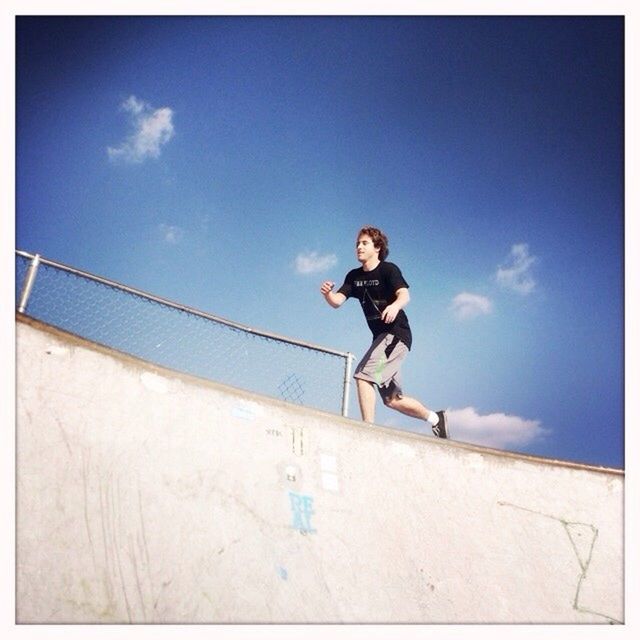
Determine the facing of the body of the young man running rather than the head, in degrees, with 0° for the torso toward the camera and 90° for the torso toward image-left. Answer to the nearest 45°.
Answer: approximately 45°
